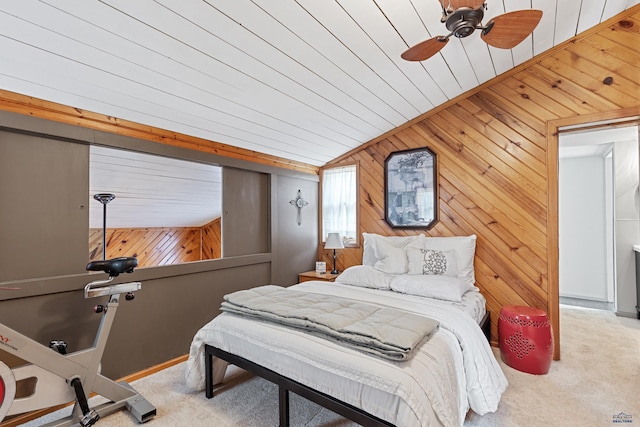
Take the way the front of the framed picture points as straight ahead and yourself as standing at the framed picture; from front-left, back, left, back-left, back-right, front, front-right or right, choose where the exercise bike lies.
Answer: front

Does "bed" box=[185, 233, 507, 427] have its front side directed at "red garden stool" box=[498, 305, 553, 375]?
no

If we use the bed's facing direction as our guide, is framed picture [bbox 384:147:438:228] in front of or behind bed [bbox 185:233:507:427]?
behind

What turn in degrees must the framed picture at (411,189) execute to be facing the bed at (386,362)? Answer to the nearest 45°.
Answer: approximately 45° to its left

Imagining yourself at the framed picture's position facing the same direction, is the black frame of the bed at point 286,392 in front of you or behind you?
in front

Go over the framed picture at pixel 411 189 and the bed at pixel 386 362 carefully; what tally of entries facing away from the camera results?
0

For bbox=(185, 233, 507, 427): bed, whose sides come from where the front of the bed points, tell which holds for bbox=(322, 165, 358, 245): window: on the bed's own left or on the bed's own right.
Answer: on the bed's own right

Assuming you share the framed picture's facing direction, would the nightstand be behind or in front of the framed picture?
in front

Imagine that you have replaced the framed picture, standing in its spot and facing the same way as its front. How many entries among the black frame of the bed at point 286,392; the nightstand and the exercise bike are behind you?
0

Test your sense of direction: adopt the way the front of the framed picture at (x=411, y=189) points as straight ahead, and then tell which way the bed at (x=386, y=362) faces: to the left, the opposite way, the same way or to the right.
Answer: the same way

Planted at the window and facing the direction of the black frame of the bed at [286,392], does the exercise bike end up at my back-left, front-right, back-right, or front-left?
front-right

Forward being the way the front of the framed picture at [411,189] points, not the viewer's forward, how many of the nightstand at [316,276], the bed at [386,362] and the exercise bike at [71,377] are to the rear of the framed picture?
0

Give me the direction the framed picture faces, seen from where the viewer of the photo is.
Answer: facing the viewer and to the left of the viewer
